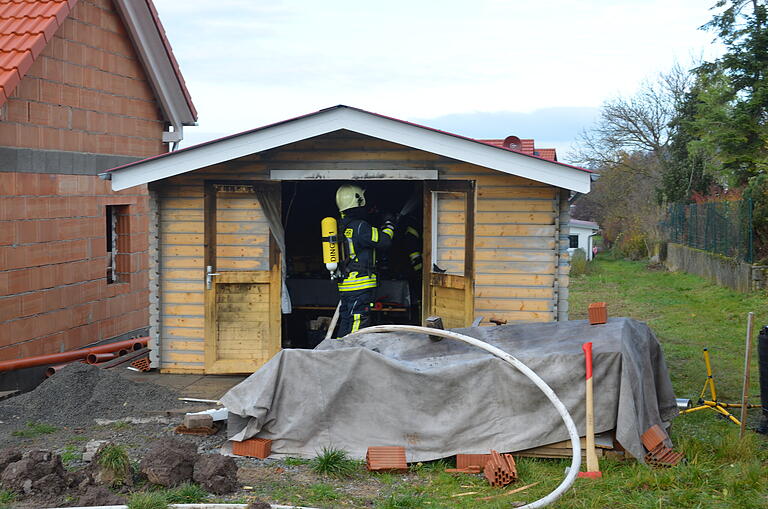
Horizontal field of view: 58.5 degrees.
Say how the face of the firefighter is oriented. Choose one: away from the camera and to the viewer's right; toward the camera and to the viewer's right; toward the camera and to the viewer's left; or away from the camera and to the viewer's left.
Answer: away from the camera and to the viewer's right

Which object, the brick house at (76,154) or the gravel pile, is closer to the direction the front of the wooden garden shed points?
the gravel pile

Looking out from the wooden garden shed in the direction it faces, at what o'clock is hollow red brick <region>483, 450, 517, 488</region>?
The hollow red brick is roughly at 11 o'clock from the wooden garden shed.

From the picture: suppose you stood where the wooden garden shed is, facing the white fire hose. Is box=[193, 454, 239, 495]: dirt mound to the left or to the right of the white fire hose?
right

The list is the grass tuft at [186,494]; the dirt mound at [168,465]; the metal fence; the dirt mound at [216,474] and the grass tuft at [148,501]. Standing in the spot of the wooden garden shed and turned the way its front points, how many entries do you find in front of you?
4

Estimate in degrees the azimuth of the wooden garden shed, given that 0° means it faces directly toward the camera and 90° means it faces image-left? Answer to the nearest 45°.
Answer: approximately 0°

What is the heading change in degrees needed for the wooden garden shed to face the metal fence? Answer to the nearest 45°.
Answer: approximately 135° to its left

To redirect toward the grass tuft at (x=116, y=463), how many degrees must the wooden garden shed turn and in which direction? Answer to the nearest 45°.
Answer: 0° — it already faces it

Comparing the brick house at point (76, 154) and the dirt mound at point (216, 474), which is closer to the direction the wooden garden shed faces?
the dirt mound

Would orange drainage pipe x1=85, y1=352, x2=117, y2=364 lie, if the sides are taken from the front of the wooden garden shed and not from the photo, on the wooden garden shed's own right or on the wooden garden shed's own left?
on the wooden garden shed's own right

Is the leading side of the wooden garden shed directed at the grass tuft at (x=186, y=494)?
yes

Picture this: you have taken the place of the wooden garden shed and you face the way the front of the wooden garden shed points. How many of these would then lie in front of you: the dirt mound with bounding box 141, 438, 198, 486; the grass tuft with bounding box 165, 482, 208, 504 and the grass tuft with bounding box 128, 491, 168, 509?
3
